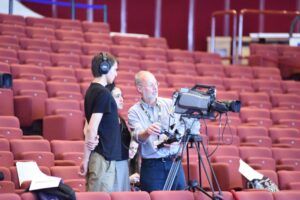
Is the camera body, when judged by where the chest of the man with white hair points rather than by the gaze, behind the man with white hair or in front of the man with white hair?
in front

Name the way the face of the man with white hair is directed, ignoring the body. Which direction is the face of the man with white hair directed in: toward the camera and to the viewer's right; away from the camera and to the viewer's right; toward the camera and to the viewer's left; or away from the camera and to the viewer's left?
toward the camera and to the viewer's right

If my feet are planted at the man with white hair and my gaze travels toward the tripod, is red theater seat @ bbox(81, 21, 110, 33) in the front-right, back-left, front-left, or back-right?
back-left

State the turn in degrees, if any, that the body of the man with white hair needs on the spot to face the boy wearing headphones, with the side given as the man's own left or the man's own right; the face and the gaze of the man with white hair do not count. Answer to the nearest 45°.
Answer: approximately 90° to the man's own right

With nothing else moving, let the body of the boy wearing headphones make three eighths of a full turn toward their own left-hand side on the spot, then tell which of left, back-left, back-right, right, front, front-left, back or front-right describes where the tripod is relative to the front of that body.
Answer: back-right

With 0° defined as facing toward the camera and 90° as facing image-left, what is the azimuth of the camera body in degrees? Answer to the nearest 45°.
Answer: approximately 270°

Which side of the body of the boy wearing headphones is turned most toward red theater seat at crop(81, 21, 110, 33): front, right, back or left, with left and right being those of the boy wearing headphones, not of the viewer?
left

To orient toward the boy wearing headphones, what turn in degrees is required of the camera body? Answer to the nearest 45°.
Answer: approximately 180°

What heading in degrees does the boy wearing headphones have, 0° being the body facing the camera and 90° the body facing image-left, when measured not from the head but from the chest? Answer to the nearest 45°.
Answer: approximately 270°

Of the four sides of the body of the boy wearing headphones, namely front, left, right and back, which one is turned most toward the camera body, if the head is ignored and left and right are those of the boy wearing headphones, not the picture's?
front

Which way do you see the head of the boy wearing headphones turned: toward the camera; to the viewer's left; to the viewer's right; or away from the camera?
to the viewer's right

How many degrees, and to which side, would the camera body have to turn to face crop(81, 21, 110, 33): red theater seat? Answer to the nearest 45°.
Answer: approximately 90° to its left

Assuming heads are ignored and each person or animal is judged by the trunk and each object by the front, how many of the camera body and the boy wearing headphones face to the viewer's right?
2
